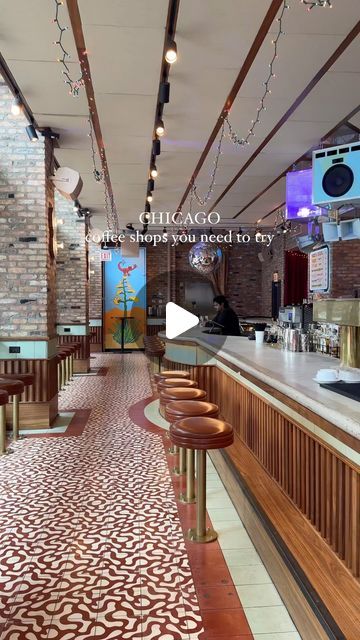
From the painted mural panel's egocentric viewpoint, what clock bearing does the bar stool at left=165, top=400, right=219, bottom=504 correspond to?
The bar stool is roughly at 12 o'clock from the painted mural panel.

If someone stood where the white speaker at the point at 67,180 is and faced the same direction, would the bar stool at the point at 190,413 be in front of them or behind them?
in front

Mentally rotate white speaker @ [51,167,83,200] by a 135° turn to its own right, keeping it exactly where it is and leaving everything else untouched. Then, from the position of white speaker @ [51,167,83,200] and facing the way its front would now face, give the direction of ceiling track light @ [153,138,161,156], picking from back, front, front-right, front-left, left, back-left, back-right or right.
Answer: back

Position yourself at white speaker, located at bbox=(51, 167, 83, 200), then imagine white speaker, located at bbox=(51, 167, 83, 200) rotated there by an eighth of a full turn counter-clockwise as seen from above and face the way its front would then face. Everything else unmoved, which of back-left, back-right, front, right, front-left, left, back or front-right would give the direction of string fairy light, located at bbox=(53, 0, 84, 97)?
right

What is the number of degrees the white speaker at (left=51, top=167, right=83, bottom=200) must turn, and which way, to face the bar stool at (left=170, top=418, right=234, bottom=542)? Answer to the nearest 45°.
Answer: approximately 45° to its right

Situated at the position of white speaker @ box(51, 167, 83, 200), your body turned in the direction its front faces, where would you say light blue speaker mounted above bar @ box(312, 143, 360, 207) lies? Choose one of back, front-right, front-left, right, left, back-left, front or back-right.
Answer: front

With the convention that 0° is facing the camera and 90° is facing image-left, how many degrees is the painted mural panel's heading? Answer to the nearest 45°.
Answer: approximately 0°

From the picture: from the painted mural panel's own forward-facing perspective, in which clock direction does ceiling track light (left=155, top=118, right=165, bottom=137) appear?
The ceiling track light is roughly at 12 o'clock from the painted mural panel.

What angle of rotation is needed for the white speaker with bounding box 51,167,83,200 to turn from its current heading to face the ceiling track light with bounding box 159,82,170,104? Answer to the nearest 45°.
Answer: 0° — it already faces it

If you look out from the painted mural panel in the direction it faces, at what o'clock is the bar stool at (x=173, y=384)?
The bar stool is roughly at 12 o'clock from the painted mural panel.

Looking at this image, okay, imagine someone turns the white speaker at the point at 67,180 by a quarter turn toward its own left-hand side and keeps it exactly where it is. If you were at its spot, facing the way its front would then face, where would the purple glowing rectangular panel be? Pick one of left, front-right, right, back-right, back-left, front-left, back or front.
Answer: front-right

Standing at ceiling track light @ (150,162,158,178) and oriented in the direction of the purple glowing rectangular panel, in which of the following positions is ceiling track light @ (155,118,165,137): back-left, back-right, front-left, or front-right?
front-right

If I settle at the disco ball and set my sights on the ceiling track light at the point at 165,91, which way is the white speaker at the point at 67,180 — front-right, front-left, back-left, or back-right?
front-right

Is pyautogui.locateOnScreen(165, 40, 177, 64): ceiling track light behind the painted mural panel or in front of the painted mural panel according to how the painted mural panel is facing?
in front
